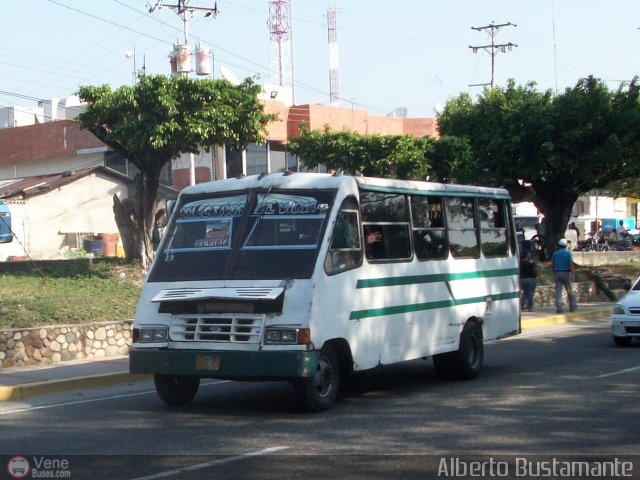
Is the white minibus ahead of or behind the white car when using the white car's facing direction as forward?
ahead

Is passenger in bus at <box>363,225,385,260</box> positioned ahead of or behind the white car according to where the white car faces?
ahead

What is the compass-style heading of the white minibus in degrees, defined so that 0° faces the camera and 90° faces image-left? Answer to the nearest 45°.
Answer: approximately 45°

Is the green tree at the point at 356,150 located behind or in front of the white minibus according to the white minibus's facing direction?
behind

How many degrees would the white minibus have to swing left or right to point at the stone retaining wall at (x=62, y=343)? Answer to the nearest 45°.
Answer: approximately 90° to its right

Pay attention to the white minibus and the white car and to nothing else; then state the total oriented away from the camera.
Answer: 0

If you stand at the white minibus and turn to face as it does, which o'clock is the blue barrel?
The blue barrel is roughly at 4 o'clock from the white minibus.

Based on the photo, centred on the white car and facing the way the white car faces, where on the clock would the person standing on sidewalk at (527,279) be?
The person standing on sidewalk is roughly at 4 o'clock from the white car.

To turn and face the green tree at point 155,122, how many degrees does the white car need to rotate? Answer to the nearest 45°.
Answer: approximately 45° to its right

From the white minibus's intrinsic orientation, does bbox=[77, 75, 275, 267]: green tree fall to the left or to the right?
on its right

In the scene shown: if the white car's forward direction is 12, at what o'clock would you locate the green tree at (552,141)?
The green tree is roughly at 4 o'clock from the white car.

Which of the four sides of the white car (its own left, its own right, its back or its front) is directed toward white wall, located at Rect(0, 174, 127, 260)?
right

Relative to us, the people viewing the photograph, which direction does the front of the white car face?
facing the viewer and to the left of the viewer
